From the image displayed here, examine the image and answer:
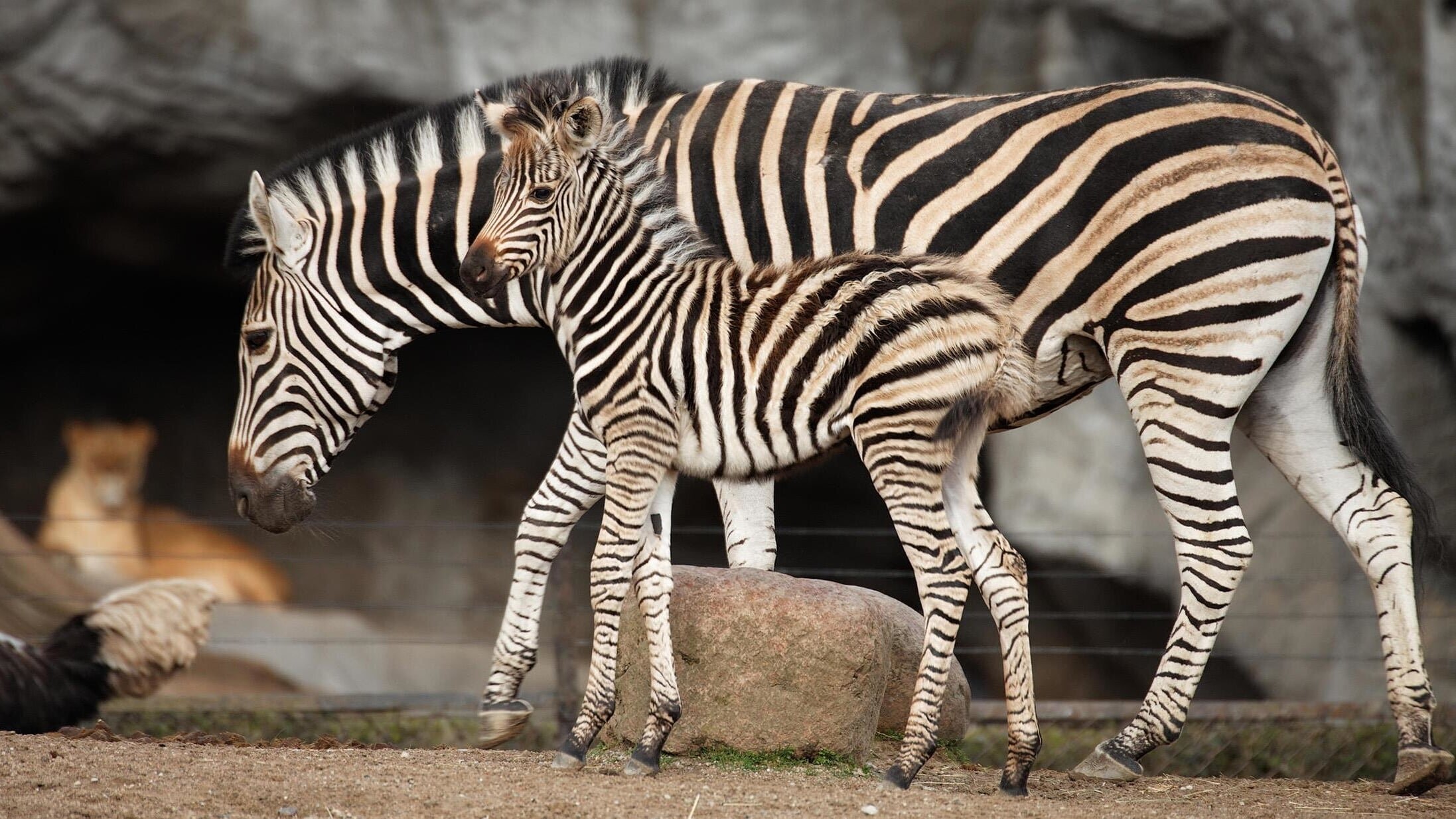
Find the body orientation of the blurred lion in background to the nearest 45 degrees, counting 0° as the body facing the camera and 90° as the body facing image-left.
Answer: approximately 45°

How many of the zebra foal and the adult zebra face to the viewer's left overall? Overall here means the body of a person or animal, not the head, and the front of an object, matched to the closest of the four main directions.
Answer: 2

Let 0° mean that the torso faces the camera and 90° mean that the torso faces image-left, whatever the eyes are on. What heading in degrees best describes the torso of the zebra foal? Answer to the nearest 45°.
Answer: approximately 90°

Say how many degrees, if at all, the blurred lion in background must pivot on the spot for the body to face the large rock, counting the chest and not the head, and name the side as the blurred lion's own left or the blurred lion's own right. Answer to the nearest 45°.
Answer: approximately 45° to the blurred lion's own left

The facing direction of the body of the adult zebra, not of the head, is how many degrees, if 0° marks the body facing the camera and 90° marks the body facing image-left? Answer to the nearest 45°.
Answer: approximately 90°
